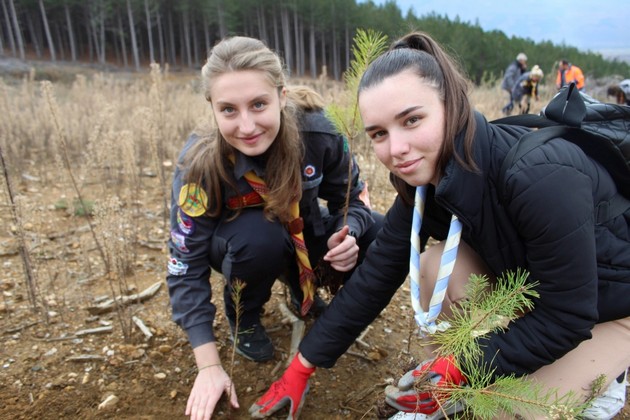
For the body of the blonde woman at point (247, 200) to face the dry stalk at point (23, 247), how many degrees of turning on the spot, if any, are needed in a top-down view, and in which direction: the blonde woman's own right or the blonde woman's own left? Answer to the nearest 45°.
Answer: approximately 90° to the blonde woman's own right

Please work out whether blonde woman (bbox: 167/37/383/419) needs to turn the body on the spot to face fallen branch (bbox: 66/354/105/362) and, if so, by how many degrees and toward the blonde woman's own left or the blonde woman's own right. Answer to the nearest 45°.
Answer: approximately 90° to the blonde woman's own right

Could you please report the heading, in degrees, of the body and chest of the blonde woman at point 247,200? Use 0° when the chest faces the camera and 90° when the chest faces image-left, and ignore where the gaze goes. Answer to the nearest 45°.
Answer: approximately 0°

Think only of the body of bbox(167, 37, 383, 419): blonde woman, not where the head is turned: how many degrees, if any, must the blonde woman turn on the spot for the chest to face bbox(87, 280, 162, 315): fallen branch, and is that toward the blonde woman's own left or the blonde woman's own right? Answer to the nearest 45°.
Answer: approximately 135° to the blonde woman's own right
